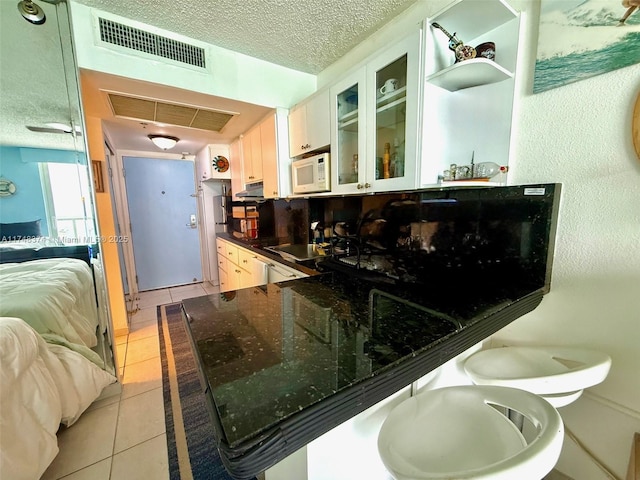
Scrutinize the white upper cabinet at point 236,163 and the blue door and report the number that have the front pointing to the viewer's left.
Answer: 1

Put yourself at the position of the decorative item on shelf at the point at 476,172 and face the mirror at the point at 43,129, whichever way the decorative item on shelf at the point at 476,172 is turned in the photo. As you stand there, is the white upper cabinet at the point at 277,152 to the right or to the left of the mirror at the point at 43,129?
right

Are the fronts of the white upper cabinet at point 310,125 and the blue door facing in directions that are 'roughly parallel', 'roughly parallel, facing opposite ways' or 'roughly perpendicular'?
roughly perpendicular

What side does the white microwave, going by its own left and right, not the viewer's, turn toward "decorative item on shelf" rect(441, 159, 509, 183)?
left

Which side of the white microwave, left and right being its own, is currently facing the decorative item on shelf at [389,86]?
left

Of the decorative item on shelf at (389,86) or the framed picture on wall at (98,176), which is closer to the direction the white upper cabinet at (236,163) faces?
the framed picture on wall

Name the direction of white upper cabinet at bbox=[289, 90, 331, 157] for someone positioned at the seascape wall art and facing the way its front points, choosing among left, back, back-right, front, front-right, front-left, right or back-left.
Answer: front-right

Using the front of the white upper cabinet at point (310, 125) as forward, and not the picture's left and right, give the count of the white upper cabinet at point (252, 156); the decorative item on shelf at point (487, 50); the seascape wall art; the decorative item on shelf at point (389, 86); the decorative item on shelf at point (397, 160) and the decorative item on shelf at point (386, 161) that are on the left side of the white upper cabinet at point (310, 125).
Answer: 5

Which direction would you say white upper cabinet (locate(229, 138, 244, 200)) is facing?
to the viewer's left

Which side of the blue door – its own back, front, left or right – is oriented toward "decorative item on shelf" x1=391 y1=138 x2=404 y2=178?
front

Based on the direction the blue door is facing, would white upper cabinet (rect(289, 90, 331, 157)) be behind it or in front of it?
in front
